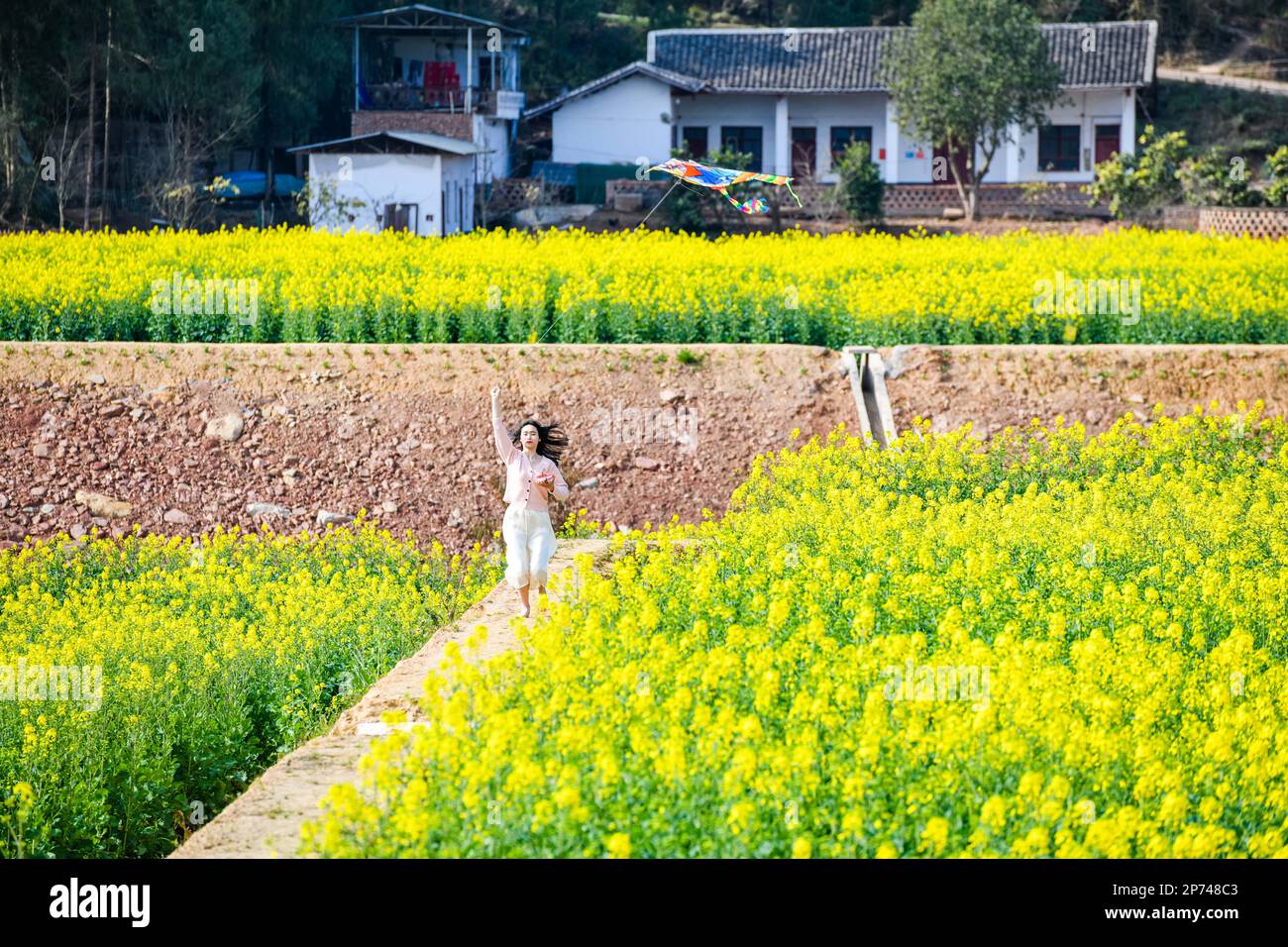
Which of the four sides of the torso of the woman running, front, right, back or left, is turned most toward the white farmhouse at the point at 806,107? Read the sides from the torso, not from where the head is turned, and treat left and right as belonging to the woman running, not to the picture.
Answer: back

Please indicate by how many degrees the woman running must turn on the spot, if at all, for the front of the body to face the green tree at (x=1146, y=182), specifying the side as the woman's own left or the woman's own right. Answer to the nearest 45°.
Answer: approximately 135° to the woman's own left

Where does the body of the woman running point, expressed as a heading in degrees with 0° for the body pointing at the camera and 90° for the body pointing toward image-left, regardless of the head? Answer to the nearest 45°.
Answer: approximately 0°

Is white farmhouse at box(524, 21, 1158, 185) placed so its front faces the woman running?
yes

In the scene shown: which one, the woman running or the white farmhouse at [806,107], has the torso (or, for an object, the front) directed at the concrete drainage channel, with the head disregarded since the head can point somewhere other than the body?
the white farmhouse

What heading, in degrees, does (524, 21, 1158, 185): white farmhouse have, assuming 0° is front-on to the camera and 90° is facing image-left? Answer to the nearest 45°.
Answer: approximately 0°

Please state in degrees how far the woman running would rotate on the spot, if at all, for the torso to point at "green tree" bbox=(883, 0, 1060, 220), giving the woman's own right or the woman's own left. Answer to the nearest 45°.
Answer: approximately 180°

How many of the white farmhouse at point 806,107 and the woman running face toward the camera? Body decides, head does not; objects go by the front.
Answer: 2

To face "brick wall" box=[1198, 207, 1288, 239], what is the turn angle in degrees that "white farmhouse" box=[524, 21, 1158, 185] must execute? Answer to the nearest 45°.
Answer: approximately 45° to its left

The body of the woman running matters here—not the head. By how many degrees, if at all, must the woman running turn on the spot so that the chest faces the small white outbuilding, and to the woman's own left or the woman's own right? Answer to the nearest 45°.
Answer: approximately 180°
